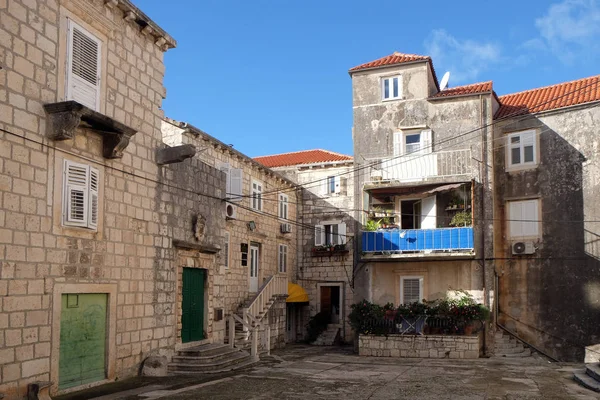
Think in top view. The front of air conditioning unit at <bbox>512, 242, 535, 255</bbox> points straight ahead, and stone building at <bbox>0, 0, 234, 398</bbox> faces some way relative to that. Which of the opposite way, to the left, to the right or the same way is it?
to the left

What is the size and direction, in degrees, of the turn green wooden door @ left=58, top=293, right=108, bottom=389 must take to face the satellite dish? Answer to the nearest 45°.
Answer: approximately 90° to its left

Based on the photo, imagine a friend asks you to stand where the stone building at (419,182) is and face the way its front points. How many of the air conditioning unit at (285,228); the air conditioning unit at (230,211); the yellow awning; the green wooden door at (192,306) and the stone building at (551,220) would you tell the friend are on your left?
1

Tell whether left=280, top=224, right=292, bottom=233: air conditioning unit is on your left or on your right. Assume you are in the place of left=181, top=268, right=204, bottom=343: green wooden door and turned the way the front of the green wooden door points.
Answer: on your left

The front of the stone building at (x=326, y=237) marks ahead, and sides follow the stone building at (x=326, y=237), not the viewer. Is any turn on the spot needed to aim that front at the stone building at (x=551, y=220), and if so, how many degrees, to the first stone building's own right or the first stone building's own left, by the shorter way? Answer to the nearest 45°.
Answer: approximately 45° to the first stone building's own left

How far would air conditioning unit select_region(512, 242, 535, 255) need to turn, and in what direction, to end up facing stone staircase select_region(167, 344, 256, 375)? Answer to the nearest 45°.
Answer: approximately 45° to its right

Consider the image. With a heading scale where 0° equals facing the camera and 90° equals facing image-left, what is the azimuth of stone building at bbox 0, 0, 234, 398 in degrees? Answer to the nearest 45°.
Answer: approximately 315°

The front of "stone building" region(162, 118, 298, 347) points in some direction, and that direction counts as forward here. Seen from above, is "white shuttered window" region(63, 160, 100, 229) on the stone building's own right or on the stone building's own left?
on the stone building's own right

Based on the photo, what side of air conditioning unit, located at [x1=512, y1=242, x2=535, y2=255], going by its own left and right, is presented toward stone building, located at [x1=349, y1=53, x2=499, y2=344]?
right
